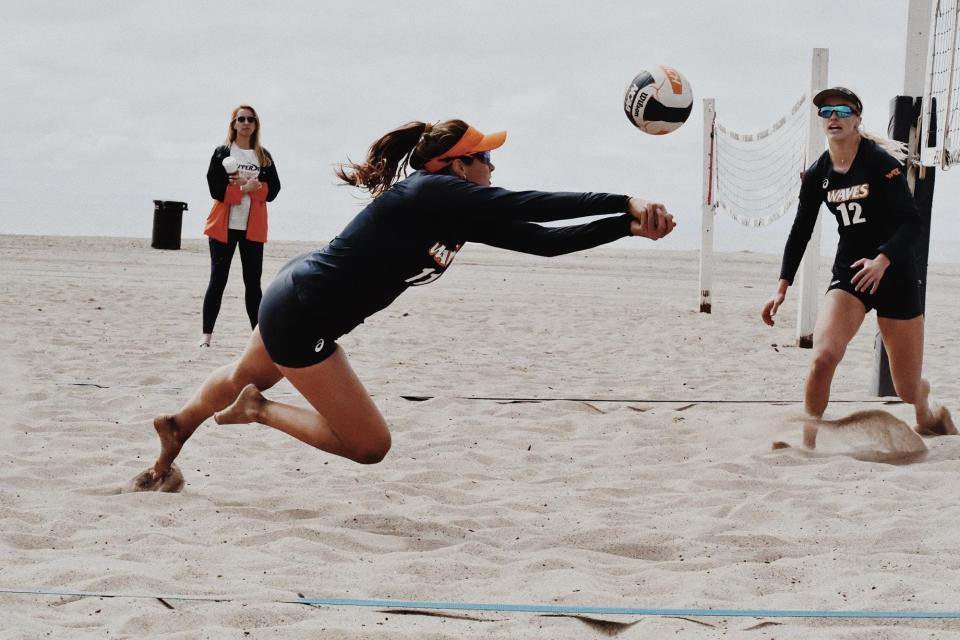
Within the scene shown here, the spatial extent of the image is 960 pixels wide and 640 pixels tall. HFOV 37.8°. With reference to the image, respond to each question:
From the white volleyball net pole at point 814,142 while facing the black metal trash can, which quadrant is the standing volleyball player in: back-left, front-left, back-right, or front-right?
back-left

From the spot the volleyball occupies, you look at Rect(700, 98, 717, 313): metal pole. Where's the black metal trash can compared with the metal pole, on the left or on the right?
left

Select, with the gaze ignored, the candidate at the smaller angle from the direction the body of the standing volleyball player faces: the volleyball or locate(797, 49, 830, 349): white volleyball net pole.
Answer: the volleyball

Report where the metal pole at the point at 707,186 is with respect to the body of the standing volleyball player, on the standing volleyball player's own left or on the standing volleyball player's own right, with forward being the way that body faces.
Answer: on the standing volleyball player's own right

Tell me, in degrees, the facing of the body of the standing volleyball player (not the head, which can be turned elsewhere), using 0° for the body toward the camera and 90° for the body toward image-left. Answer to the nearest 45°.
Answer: approximately 45°

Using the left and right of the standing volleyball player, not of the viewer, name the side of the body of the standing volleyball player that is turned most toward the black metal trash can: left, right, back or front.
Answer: right

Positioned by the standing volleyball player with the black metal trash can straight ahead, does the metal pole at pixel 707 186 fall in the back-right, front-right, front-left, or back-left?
front-right

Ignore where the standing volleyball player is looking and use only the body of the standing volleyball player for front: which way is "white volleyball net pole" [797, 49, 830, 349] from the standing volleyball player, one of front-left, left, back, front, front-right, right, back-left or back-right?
back-right

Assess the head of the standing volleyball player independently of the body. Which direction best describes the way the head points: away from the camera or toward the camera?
toward the camera

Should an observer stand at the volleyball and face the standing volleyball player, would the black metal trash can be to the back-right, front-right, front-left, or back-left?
front-left
